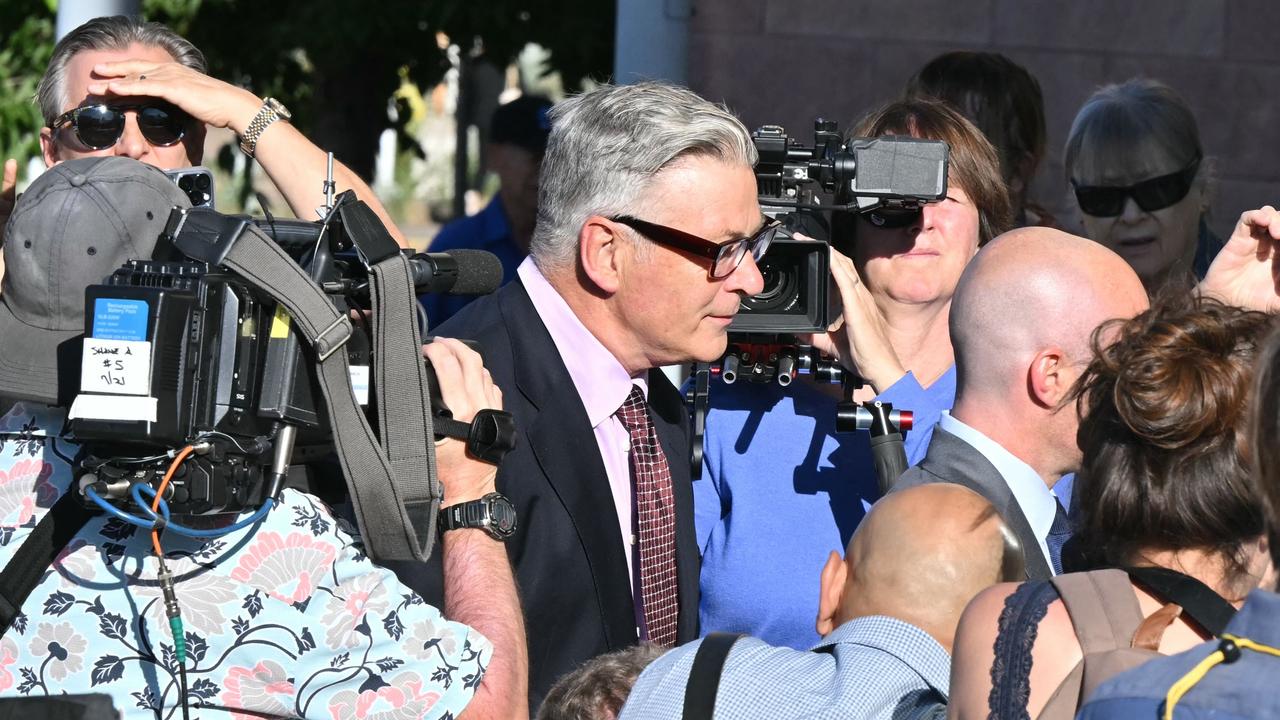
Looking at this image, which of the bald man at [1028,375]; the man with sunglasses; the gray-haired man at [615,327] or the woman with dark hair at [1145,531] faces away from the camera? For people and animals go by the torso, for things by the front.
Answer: the woman with dark hair

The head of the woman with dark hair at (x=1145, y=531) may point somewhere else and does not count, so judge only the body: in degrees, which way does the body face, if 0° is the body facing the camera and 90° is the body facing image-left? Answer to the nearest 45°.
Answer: approximately 180°

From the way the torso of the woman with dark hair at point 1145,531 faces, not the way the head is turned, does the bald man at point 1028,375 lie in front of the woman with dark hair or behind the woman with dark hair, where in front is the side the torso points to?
in front

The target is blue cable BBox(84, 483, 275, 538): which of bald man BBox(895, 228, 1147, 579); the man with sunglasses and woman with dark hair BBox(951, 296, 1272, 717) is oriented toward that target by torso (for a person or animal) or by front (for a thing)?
the man with sunglasses

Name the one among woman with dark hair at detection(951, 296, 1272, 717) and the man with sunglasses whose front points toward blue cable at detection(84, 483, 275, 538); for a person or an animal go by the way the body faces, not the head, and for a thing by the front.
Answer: the man with sunglasses

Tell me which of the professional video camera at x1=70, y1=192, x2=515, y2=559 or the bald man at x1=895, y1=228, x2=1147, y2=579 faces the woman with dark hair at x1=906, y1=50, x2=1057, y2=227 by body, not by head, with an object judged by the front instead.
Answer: the professional video camera

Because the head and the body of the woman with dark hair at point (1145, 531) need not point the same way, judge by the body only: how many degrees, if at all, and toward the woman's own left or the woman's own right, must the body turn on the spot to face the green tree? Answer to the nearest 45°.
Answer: approximately 45° to the woman's own left

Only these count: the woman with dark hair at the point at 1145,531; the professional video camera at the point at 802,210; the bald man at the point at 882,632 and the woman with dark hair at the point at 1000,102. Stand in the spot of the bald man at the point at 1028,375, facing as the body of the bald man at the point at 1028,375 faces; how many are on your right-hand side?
2

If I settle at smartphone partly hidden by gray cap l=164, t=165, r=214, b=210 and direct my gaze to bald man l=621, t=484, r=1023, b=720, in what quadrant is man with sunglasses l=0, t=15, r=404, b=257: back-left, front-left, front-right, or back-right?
back-left

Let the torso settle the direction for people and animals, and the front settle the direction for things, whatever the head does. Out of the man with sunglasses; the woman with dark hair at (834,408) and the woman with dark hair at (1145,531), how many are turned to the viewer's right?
0

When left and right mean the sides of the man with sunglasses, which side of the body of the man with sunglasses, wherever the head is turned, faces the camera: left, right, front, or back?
front

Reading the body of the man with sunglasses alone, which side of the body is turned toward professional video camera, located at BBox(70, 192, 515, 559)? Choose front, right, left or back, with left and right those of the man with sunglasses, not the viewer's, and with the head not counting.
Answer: front

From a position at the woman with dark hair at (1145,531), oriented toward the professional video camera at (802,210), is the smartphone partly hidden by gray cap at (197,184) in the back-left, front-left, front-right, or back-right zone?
front-left

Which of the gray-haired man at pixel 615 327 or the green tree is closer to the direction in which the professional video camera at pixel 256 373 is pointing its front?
the gray-haired man
